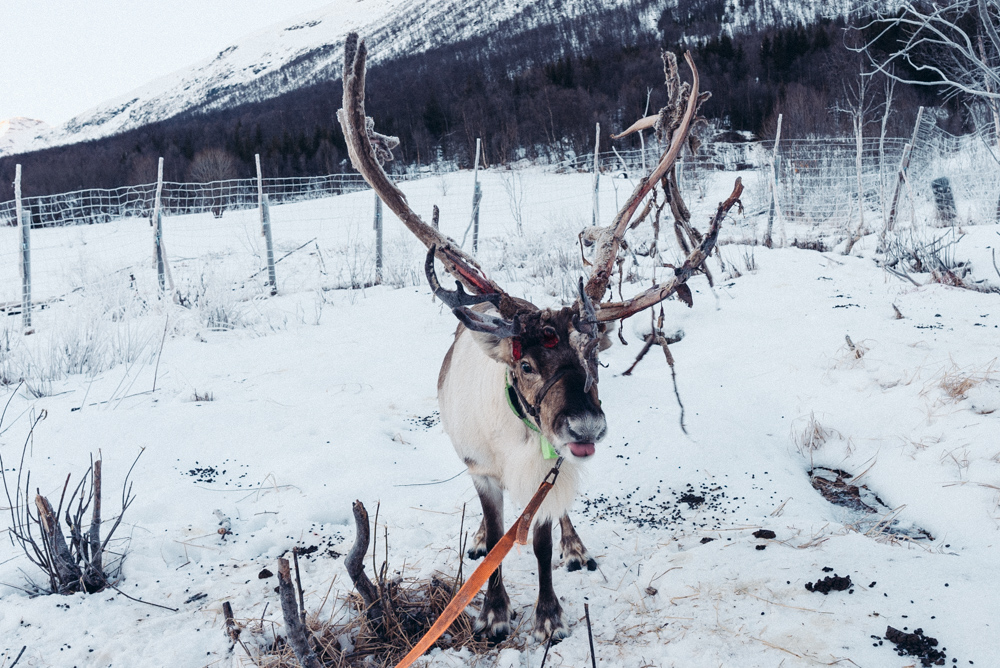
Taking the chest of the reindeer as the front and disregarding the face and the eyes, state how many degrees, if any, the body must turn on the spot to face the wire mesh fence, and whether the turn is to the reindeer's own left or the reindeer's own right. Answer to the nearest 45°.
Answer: approximately 180°

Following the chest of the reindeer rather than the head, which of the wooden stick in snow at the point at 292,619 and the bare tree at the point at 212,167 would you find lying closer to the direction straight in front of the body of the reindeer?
the wooden stick in snow

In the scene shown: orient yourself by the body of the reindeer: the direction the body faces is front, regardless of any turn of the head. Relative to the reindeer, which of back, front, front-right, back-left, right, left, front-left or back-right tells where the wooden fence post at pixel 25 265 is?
back-right

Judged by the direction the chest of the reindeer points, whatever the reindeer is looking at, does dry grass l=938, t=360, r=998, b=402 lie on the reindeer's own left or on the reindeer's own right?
on the reindeer's own left

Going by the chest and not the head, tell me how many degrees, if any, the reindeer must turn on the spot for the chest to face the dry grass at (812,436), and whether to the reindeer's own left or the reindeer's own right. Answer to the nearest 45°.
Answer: approximately 135° to the reindeer's own left

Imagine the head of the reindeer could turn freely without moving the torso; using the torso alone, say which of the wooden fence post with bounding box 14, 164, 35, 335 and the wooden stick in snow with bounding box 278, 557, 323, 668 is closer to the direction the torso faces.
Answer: the wooden stick in snow

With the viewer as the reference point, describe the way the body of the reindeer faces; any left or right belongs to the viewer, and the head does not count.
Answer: facing the viewer

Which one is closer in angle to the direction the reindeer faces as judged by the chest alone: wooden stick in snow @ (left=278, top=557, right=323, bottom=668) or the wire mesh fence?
the wooden stick in snow

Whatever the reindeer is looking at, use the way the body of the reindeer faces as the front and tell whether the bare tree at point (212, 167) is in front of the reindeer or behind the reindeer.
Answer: behind
